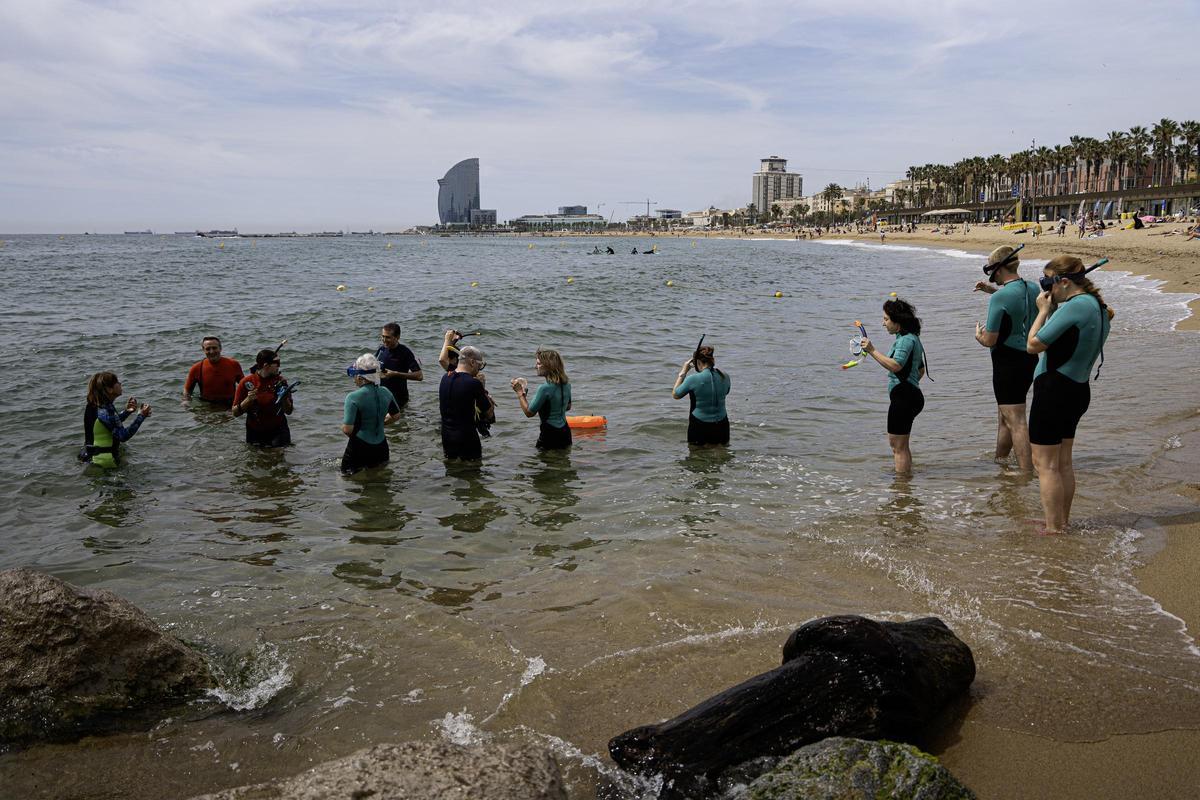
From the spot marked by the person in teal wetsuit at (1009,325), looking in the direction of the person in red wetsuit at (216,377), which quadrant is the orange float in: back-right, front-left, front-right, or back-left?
front-right

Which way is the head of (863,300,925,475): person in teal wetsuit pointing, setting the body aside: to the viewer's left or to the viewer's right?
to the viewer's left

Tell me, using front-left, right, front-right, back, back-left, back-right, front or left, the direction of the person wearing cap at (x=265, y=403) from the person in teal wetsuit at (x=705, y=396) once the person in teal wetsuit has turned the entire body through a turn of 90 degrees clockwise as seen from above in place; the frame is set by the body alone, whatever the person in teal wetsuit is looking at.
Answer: back-left

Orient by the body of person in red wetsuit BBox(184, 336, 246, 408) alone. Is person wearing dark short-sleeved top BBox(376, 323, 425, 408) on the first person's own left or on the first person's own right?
on the first person's own left

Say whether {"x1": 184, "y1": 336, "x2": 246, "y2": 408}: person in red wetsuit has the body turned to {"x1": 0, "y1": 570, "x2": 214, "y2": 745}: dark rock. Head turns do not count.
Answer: yes

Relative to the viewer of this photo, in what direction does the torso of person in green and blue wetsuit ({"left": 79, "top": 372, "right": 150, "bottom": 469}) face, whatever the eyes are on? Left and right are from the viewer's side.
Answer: facing to the right of the viewer

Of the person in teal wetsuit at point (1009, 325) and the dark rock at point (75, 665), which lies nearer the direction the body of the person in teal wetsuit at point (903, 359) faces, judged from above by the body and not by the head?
the dark rock

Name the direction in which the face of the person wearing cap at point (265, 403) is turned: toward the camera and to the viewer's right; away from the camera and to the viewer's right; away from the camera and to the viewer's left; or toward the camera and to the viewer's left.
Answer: toward the camera and to the viewer's right

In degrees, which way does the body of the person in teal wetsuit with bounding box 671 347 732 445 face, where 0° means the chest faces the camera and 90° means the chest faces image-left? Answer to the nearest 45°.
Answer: approximately 135°

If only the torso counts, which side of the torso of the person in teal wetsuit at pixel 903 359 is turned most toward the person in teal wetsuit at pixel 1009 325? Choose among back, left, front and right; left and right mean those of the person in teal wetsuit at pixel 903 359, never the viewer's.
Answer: back

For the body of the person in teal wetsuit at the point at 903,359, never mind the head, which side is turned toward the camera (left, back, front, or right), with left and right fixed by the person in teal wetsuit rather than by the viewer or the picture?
left

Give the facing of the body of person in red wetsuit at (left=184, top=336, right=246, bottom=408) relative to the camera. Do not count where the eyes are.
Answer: toward the camera

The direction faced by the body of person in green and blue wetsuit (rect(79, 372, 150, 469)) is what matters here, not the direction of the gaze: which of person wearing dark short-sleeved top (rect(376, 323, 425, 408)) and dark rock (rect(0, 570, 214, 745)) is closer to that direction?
the person wearing dark short-sleeved top

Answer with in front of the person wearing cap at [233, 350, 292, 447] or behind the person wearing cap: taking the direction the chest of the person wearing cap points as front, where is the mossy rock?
in front

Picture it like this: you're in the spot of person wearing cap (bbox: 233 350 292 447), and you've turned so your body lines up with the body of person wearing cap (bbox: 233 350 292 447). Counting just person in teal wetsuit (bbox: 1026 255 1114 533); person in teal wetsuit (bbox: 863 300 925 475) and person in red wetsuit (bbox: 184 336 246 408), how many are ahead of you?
2

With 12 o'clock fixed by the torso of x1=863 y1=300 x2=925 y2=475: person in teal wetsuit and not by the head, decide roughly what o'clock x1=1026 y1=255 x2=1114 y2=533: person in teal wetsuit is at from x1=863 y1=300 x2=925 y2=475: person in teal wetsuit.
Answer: x1=1026 y1=255 x2=1114 y2=533: person in teal wetsuit is roughly at 8 o'clock from x1=863 y1=300 x2=925 y2=475: person in teal wetsuit.
